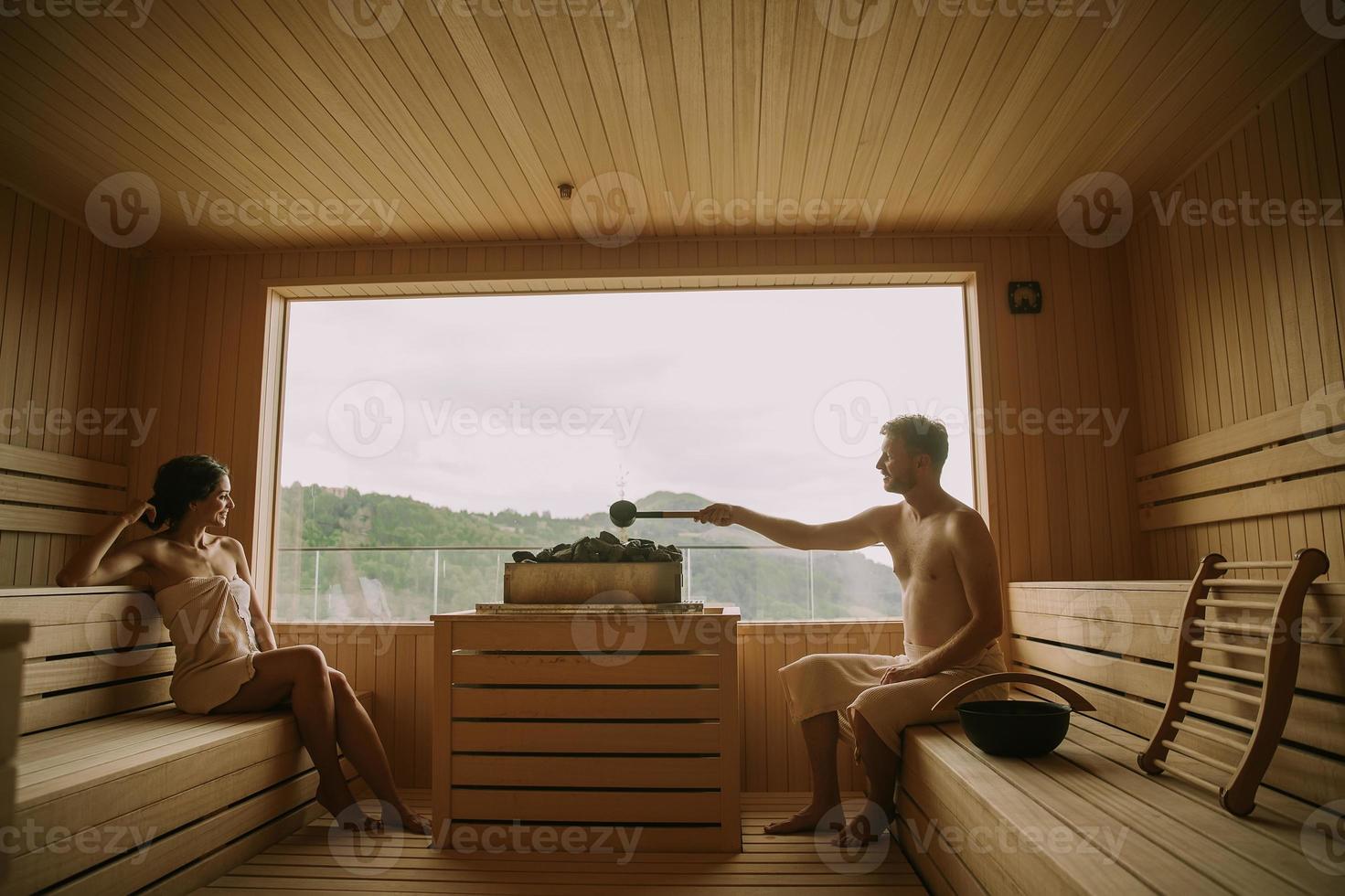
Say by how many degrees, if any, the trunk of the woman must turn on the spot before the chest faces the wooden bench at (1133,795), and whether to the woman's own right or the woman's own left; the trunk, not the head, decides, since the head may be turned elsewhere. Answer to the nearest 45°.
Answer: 0° — they already face it

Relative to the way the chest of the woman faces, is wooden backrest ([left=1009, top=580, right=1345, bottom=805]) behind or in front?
in front

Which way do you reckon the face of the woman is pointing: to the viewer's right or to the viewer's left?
to the viewer's right

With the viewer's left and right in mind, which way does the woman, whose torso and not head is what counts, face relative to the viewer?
facing the viewer and to the right of the viewer

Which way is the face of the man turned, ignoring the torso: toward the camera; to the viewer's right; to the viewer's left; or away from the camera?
to the viewer's left

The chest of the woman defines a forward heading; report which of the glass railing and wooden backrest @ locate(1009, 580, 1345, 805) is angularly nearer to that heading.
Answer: the wooden backrest

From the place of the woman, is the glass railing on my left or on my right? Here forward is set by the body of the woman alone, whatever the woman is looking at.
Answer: on my left

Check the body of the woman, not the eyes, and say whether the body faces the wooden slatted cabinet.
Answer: yes
